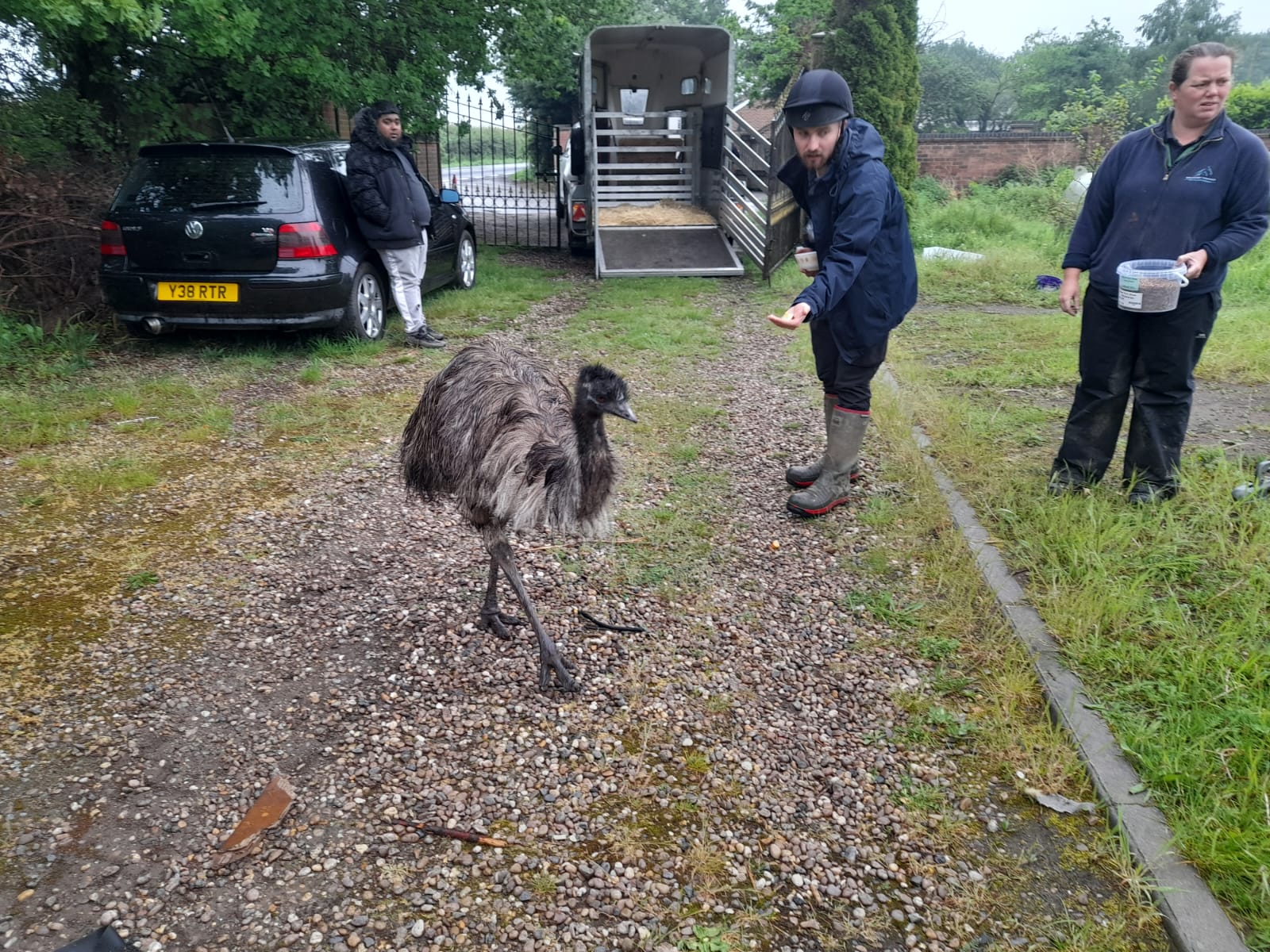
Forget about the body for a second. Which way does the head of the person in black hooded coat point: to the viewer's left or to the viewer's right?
to the viewer's right

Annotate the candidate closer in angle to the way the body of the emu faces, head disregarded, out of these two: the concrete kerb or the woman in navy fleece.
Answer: the concrete kerb

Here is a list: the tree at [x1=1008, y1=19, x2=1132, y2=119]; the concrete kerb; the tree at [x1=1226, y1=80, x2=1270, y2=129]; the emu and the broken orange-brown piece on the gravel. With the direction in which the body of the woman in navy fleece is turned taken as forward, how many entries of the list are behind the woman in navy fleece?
2

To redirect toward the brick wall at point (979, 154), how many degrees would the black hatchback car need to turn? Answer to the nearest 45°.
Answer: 0° — it already faces it

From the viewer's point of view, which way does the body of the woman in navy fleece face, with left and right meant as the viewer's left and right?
facing the viewer

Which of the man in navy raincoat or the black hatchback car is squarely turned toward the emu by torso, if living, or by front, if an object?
the man in navy raincoat

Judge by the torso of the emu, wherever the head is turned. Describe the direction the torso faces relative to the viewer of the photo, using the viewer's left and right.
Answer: facing the viewer and to the right of the viewer

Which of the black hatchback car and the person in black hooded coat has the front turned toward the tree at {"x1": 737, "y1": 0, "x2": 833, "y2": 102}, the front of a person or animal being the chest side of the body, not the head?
the black hatchback car

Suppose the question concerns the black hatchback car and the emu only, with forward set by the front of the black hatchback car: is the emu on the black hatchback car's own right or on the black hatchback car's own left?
on the black hatchback car's own right

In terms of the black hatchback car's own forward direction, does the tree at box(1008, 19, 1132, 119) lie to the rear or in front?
in front

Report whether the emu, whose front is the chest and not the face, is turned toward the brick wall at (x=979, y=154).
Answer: no

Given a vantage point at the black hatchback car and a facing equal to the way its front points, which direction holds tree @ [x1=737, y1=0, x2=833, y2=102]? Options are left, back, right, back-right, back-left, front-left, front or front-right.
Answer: front

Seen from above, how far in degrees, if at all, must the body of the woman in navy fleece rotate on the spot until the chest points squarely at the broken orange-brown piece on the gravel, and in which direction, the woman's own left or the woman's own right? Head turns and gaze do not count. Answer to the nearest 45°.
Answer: approximately 45° to the woman's own right

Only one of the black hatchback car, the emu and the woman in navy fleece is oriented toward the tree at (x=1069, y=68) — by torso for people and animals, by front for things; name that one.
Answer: the black hatchback car

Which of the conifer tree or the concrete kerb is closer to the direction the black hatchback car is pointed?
the conifer tree

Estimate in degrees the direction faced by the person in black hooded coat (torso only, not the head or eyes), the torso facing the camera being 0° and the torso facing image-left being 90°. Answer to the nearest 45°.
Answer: approximately 315°

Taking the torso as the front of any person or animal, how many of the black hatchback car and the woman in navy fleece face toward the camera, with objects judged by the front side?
1

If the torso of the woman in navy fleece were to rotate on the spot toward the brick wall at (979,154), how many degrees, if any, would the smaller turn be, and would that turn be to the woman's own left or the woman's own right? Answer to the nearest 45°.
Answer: approximately 180°

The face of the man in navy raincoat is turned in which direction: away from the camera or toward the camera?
toward the camera
